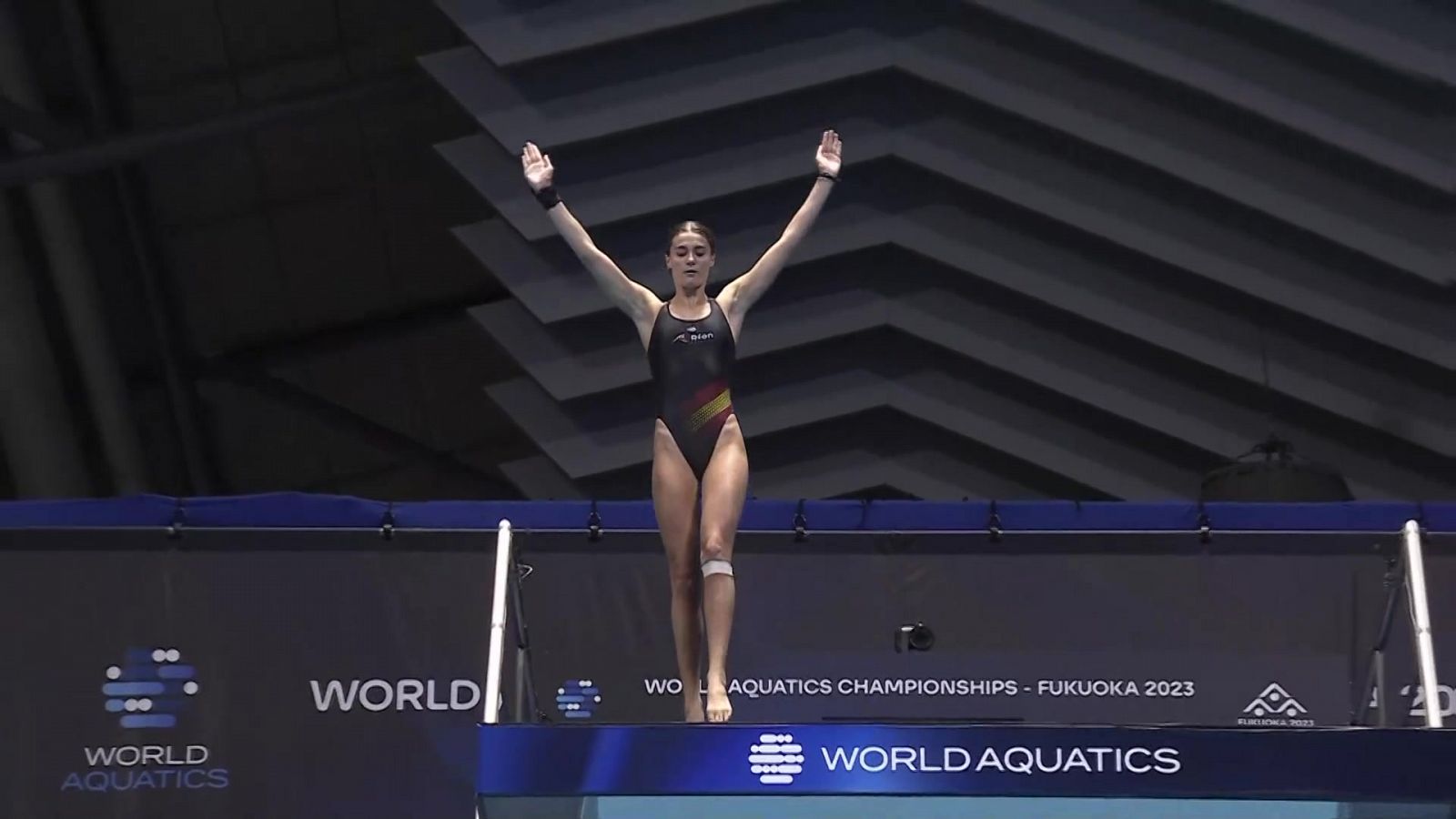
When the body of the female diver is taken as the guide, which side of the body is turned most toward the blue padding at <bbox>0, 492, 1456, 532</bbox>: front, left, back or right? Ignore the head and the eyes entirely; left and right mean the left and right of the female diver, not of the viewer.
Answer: back

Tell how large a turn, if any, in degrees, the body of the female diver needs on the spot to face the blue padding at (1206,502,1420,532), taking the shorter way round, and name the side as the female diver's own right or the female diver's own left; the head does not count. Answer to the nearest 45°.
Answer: approximately 135° to the female diver's own left

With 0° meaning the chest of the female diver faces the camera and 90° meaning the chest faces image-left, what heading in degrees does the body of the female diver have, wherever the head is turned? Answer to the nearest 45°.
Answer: approximately 0°

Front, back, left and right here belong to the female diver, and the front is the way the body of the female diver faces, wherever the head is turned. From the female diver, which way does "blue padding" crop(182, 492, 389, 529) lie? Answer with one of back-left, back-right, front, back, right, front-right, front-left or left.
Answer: back-right

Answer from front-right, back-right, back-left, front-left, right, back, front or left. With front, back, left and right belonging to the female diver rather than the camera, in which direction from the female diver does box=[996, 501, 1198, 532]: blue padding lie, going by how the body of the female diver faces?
back-left

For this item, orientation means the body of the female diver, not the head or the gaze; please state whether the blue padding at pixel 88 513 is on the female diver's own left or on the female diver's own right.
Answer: on the female diver's own right
